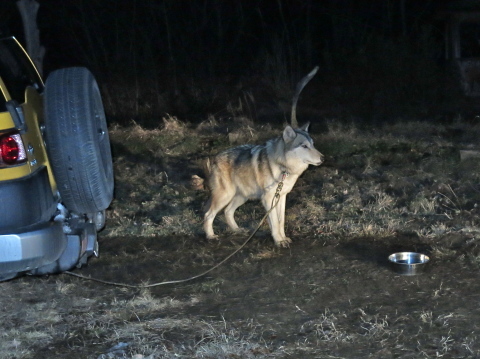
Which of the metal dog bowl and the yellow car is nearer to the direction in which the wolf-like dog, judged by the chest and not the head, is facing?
the metal dog bowl

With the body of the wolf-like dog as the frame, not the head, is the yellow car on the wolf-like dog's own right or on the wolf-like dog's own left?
on the wolf-like dog's own right

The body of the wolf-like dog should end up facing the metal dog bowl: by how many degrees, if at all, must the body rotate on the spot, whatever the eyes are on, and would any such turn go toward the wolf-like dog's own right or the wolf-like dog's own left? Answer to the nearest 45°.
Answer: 0° — it already faces it

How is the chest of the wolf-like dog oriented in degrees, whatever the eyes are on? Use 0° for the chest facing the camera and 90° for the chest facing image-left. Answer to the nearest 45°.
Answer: approximately 315°
